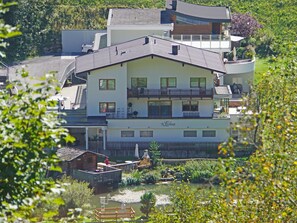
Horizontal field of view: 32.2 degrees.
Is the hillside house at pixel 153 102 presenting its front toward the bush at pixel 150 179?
yes

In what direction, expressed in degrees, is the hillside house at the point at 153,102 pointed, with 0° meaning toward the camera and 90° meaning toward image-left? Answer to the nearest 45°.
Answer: approximately 0°

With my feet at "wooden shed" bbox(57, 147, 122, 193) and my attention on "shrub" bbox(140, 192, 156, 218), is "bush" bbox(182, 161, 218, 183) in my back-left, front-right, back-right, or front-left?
front-left

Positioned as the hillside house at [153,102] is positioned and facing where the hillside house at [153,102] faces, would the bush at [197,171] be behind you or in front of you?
in front

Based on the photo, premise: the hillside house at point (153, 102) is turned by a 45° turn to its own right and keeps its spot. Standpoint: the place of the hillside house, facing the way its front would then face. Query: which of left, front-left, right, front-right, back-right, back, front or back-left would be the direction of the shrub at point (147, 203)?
front-left

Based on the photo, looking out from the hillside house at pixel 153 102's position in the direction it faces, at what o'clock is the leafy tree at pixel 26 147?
The leafy tree is roughly at 12 o'clock from the hillside house.

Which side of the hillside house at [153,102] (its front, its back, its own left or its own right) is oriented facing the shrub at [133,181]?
front
